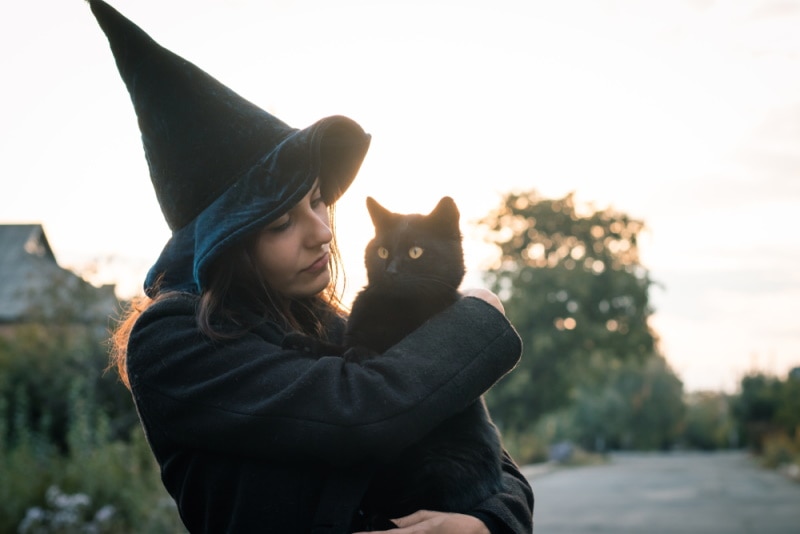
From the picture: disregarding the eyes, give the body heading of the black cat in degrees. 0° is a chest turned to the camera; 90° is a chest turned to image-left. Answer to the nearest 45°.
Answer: approximately 45°

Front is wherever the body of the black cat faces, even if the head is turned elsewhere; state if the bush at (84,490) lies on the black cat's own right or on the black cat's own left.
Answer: on the black cat's own right

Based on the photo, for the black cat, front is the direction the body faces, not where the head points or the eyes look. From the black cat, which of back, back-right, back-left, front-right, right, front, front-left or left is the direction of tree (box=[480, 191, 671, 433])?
back-right

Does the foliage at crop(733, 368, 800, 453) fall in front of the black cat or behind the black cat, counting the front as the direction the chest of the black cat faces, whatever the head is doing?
behind

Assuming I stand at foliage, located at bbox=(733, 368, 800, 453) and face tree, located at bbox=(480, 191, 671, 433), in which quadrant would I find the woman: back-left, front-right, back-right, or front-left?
front-left

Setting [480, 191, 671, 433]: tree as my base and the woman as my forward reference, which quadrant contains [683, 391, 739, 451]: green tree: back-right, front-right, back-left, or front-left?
back-left

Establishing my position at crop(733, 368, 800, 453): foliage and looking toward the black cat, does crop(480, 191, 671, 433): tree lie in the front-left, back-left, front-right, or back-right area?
front-right
